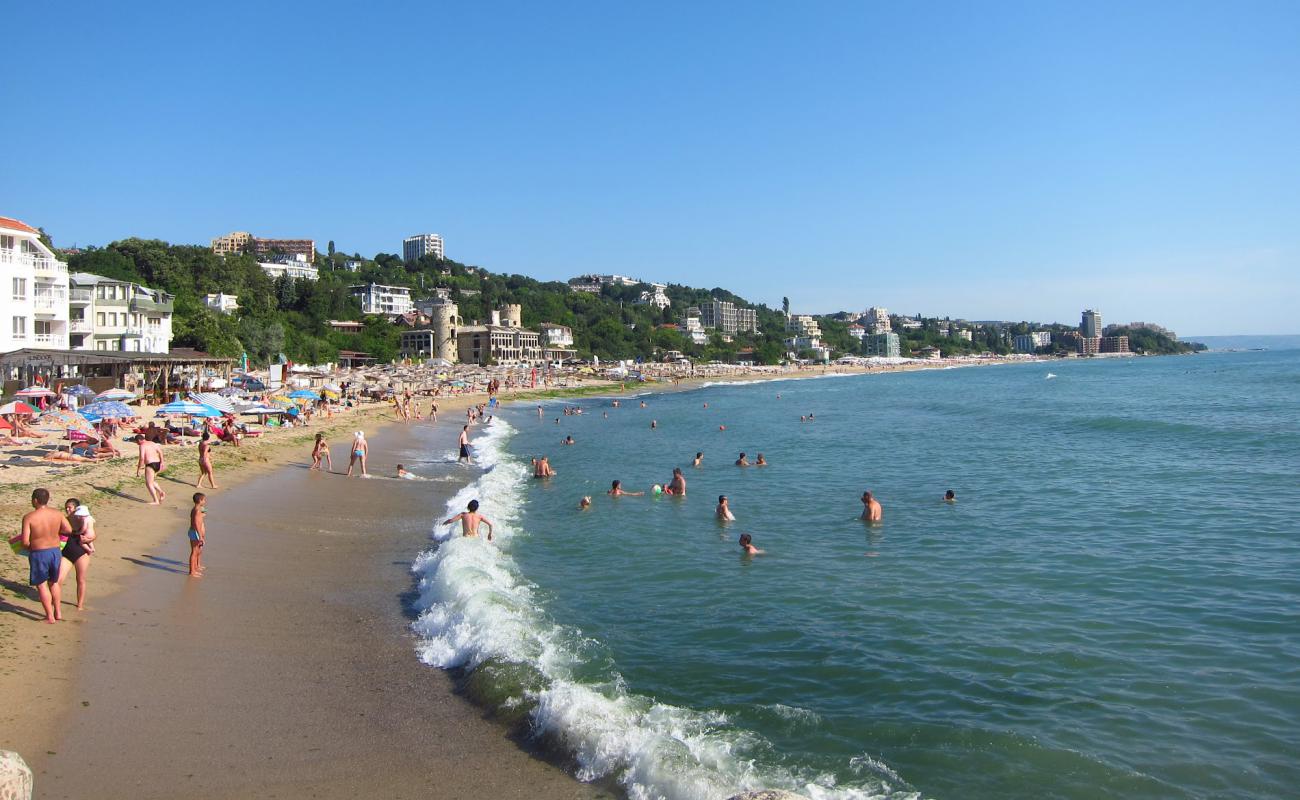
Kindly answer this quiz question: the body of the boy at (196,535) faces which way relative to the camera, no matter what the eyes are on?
to the viewer's right

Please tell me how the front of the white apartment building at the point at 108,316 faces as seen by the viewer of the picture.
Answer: facing the viewer and to the right of the viewer

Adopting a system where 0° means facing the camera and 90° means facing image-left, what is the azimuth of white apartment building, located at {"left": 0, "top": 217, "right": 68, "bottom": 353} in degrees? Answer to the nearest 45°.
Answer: approximately 315°

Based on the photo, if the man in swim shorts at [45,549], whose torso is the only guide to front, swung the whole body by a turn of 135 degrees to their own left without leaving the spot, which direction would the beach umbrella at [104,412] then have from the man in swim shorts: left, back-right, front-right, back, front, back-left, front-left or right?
back-right

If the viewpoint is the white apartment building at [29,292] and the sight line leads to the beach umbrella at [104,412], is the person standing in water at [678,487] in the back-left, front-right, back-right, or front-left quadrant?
front-left

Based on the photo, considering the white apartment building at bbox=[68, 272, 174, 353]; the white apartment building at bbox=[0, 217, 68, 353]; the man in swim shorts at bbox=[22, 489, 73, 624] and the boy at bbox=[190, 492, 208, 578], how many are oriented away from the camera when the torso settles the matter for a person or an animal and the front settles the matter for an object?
1

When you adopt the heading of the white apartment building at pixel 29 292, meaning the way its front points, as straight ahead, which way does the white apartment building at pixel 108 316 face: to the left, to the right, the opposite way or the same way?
the same way

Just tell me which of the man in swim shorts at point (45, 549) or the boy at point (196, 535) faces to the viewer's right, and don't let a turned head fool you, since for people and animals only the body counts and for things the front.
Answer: the boy

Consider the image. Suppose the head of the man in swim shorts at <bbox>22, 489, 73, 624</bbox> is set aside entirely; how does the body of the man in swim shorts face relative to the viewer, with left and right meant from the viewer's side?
facing away from the viewer

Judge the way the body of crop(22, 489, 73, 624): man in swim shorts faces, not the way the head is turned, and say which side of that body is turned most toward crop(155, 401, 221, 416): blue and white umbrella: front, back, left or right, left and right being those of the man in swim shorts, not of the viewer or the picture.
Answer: front

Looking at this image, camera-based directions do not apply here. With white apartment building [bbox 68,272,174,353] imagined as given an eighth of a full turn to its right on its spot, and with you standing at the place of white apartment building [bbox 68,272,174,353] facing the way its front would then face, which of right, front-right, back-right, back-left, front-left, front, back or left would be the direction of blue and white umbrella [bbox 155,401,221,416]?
front

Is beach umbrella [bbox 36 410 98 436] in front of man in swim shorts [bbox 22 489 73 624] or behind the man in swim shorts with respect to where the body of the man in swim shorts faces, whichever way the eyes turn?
in front

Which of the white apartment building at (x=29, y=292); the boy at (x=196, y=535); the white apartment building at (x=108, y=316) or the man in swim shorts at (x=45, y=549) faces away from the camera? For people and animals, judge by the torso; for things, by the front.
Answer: the man in swim shorts

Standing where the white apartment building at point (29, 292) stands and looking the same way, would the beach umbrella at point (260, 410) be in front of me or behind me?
in front

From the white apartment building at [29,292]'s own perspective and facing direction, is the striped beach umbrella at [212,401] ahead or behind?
ahead
